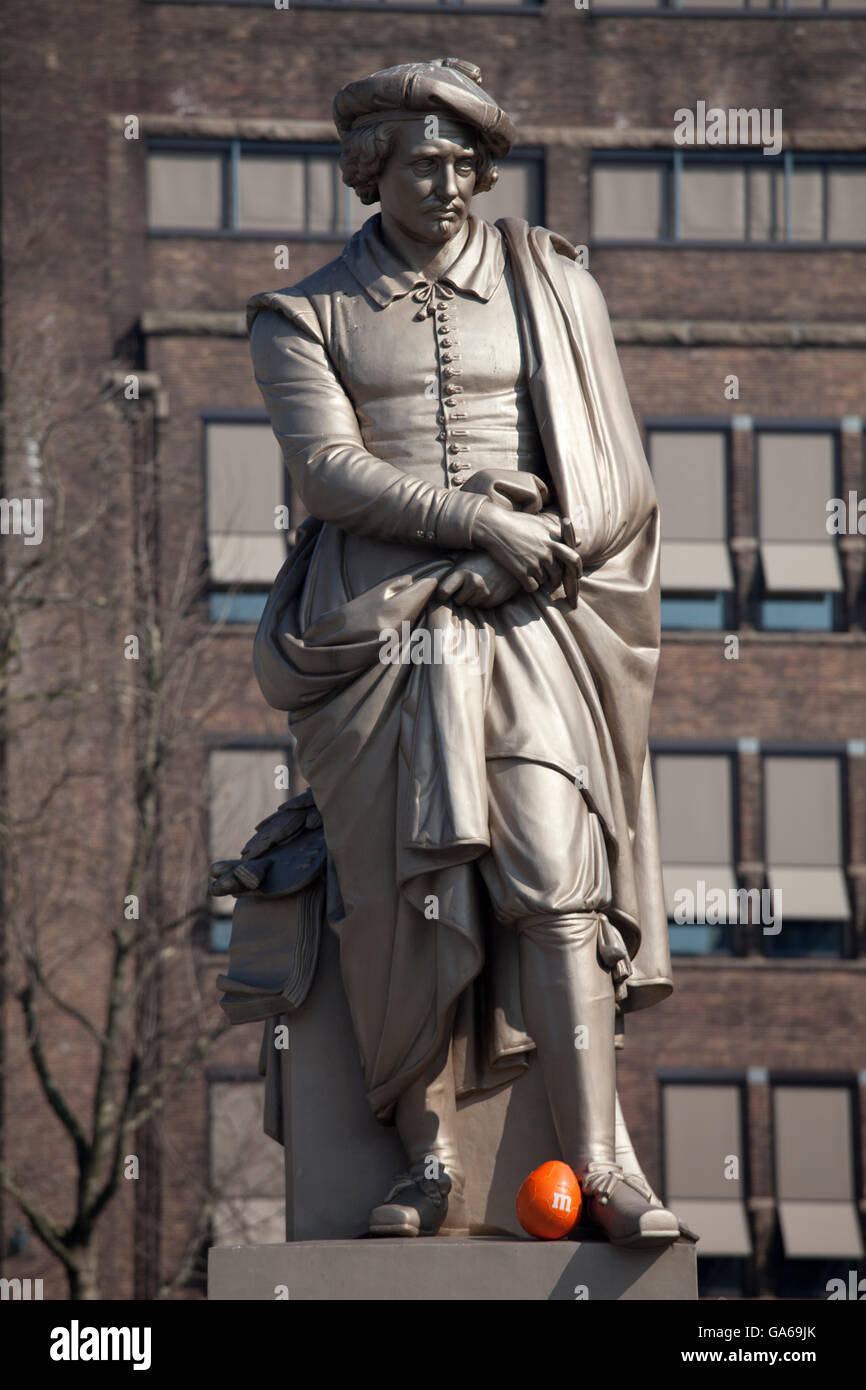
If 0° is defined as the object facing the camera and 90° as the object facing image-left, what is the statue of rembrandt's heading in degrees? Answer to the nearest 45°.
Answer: approximately 0°
